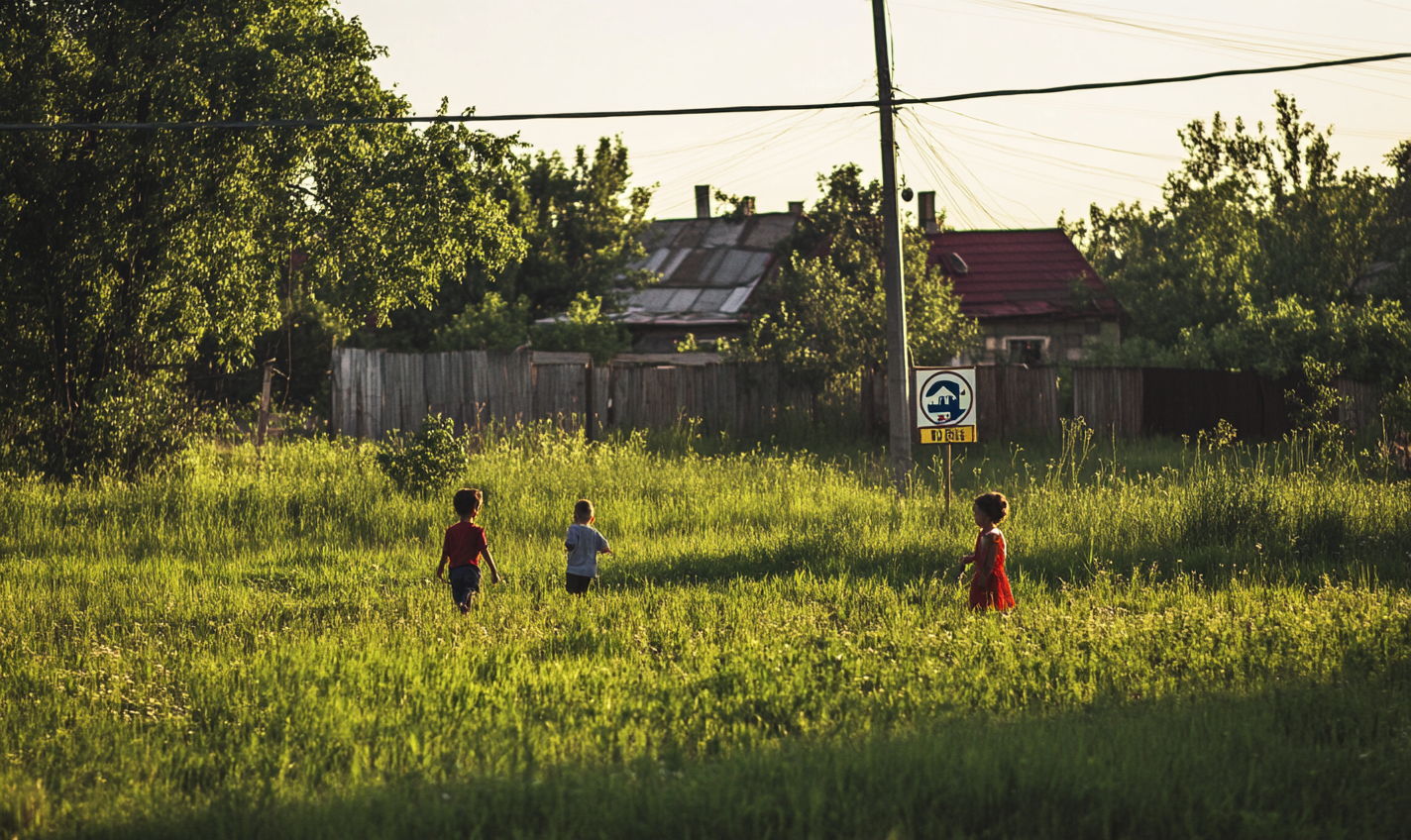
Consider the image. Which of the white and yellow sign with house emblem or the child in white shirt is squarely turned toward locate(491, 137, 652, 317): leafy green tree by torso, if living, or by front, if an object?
the child in white shirt

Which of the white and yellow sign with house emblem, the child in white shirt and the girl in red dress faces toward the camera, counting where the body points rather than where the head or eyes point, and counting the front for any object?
the white and yellow sign with house emblem

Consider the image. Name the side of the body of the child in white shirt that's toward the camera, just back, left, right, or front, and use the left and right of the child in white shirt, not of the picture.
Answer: back

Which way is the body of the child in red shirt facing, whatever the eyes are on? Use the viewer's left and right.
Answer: facing away from the viewer

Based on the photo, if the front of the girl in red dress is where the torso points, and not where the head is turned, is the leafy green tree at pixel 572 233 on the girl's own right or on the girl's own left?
on the girl's own right

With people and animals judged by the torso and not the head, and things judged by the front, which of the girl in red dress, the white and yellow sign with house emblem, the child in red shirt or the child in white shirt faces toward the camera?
the white and yellow sign with house emblem

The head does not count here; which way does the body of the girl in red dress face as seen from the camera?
to the viewer's left

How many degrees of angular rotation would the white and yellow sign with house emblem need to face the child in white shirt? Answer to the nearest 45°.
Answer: approximately 45° to its right

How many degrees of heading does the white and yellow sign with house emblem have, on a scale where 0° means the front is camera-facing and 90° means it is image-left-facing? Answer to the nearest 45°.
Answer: approximately 0°

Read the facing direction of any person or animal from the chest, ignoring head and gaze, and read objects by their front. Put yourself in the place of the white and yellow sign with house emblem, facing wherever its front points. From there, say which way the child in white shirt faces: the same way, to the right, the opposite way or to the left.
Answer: the opposite way

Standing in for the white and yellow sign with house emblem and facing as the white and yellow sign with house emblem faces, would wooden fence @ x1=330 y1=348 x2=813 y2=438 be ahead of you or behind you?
behind

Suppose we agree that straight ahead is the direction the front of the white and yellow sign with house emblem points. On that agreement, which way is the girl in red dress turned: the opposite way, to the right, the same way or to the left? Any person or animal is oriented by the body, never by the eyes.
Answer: to the right

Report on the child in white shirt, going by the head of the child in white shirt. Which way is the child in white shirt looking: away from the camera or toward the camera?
away from the camera

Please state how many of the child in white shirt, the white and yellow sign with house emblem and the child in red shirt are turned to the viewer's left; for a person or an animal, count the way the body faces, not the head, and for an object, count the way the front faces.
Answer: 0

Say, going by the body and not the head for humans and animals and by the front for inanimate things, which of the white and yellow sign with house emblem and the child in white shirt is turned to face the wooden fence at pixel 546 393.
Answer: the child in white shirt
